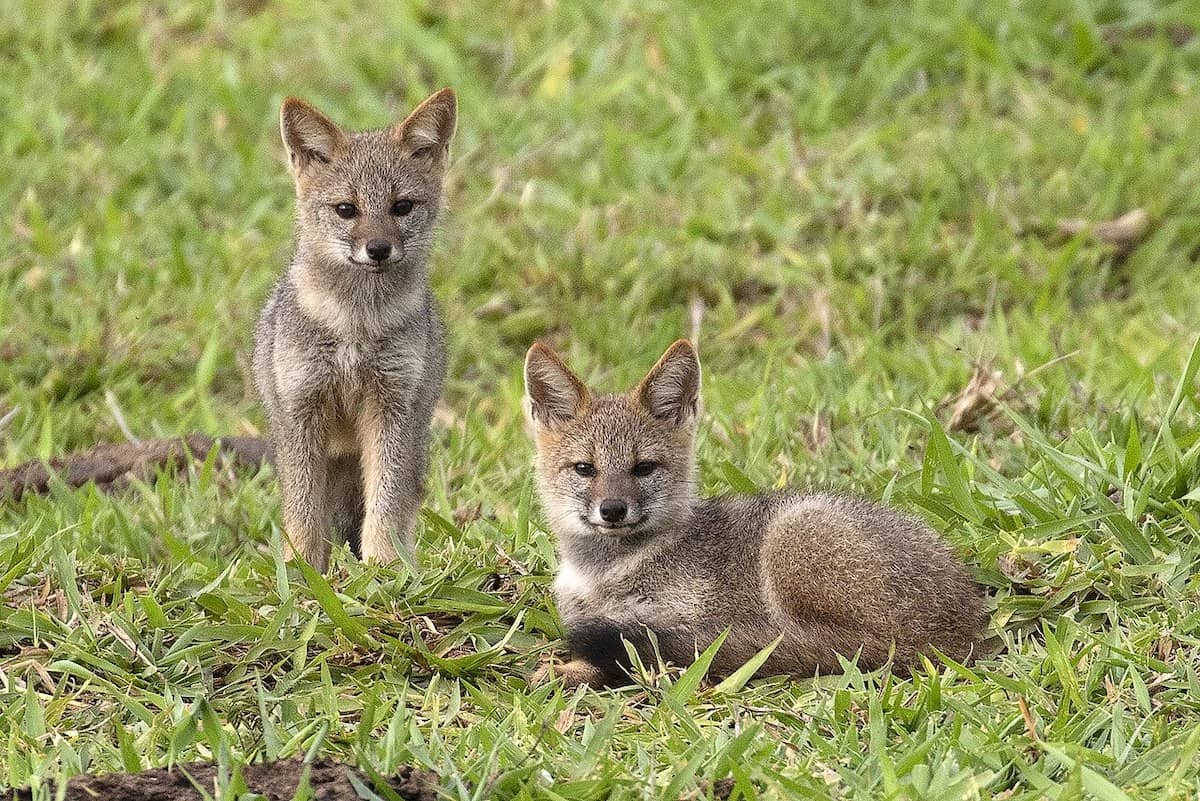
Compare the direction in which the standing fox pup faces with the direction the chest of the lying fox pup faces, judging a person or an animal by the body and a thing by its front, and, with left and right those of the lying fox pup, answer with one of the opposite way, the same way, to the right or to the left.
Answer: to the left

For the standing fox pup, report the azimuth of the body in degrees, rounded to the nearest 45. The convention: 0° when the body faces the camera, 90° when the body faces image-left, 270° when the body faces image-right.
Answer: approximately 0°

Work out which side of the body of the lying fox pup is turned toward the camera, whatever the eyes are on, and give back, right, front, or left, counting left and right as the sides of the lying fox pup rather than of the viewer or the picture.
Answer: left

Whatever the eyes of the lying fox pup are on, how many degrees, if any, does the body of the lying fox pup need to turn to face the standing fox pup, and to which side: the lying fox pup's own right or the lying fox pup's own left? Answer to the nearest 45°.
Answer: approximately 45° to the lying fox pup's own right

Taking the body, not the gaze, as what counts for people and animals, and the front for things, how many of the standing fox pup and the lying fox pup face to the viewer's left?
1

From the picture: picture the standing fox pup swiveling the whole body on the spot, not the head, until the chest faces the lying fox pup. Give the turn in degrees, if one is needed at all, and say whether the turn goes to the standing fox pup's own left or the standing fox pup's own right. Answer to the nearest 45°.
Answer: approximately 45° to the standing fox pup's own left
